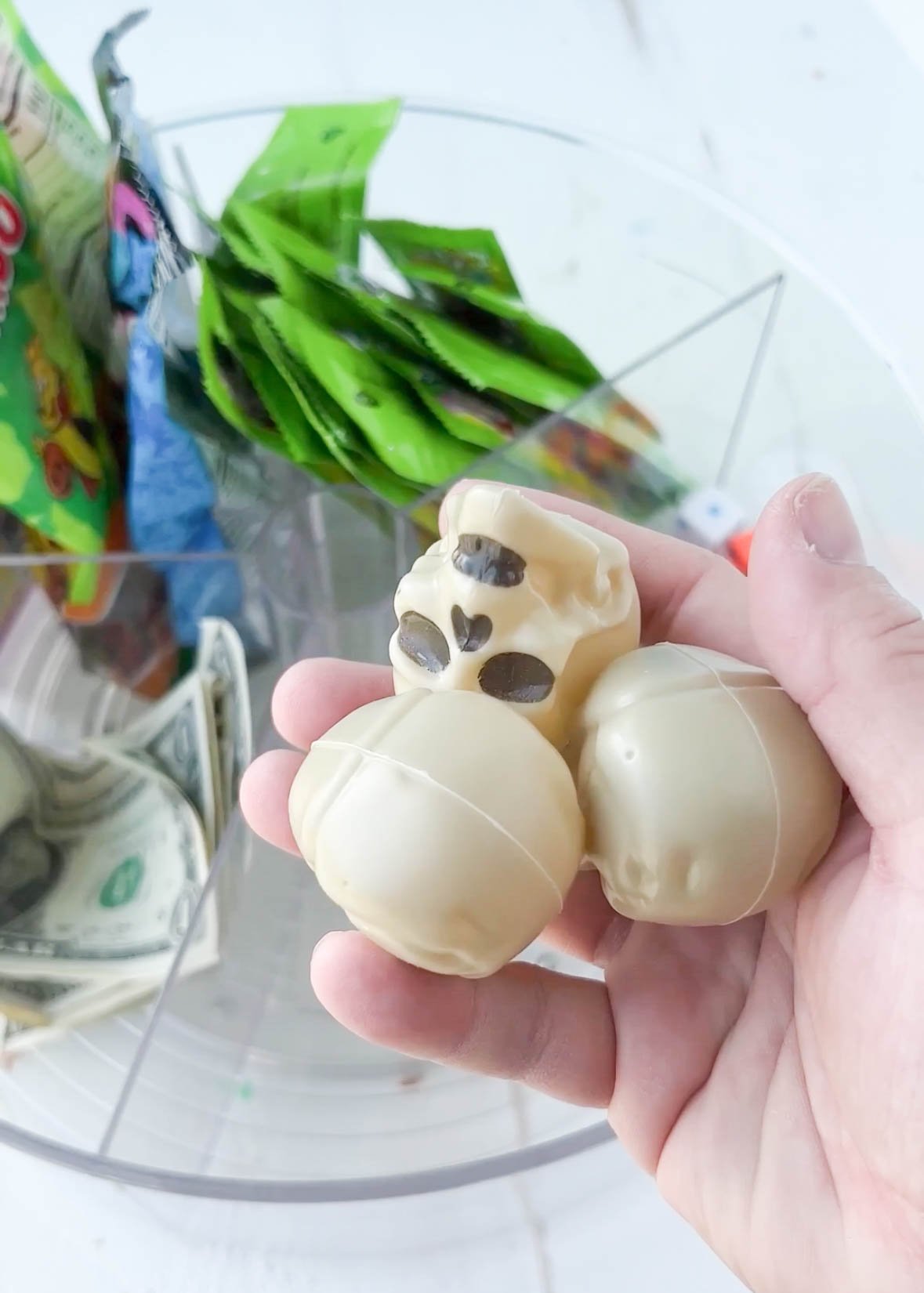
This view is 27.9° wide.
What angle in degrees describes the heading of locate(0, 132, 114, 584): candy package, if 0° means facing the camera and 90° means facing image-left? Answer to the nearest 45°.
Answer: approximately 0°
